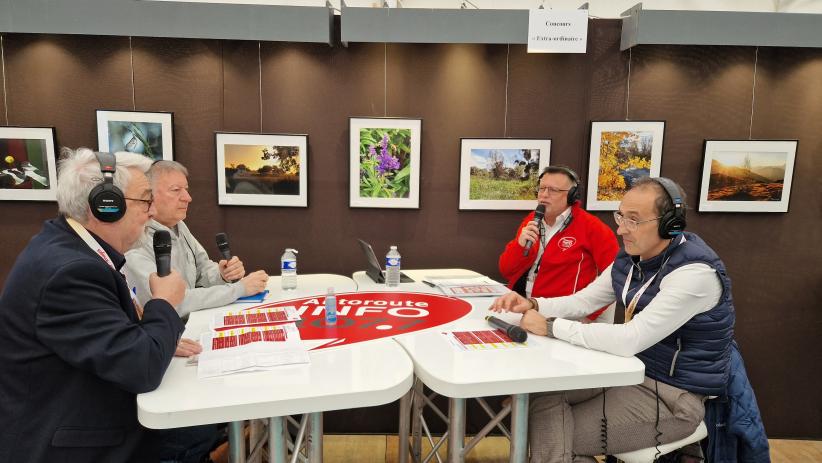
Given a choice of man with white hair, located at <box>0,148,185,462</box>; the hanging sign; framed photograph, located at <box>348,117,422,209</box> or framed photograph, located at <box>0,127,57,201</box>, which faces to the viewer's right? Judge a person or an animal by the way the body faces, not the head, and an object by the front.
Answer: the man with white hair

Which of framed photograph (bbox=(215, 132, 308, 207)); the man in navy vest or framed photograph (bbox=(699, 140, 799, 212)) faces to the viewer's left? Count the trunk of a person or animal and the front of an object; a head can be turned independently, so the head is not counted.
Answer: the man in navy vest

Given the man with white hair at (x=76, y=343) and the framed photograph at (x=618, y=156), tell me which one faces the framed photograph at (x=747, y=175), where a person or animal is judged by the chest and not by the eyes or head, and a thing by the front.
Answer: the man with white hair

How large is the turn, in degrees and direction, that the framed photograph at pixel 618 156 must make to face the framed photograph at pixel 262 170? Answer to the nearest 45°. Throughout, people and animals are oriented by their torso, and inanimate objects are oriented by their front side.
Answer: approximately 45° to its right

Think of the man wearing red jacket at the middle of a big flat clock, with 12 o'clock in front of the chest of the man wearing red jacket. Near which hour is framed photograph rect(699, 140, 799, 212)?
The framed photograph is roughly at 6 o'clock from the man wearing red jacket.

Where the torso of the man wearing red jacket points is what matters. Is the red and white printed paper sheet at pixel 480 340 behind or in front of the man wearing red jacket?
in front

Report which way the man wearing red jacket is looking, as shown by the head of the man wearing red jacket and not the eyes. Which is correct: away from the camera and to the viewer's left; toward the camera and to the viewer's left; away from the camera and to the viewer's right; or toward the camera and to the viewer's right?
toward the camera and to the viewer's left

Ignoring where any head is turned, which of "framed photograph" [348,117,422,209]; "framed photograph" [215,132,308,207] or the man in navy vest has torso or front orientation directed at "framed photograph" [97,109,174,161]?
the man in navy vest

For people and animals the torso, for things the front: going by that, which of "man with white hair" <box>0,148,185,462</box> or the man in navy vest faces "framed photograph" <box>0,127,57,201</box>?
the man in navy vest

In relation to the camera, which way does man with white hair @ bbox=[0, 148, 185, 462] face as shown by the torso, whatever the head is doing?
to the viewer's right

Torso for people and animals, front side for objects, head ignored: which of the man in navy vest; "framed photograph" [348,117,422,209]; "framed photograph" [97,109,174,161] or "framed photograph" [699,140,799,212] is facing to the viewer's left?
the man in navy vest

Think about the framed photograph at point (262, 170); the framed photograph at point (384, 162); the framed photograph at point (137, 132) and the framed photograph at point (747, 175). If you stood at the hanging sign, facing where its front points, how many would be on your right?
3
